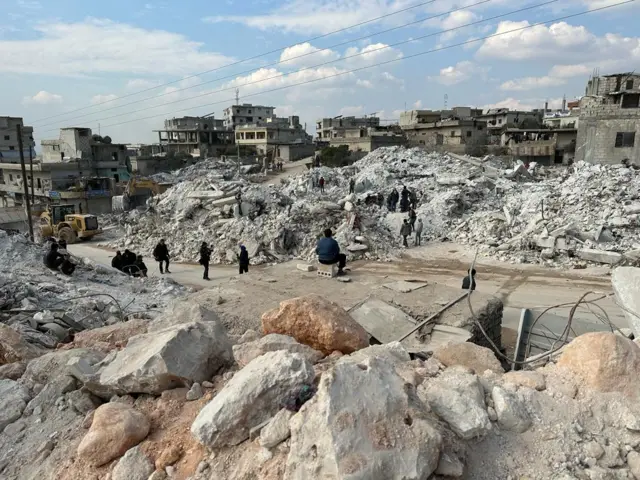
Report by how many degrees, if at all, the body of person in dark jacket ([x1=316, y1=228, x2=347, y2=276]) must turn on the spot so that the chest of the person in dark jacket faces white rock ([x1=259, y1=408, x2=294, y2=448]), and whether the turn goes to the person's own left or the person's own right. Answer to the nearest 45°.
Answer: approximately 135° to the person's own right

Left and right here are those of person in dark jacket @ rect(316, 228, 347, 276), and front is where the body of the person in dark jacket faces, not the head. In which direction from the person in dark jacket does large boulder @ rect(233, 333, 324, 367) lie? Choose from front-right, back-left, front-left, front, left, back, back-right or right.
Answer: back-right

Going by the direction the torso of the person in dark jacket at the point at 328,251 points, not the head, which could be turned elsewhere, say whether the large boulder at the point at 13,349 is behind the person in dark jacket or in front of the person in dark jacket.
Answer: behind

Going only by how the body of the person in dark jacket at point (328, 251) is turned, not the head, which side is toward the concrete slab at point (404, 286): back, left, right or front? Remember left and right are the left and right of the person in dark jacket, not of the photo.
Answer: right

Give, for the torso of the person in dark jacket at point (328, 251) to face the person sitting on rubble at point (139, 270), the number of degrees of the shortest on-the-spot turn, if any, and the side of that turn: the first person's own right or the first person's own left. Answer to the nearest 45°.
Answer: approximately 90° to the first person's own left

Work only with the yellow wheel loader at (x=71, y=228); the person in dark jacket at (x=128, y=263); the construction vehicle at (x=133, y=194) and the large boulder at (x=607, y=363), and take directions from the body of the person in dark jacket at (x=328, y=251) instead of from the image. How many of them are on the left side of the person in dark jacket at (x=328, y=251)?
3

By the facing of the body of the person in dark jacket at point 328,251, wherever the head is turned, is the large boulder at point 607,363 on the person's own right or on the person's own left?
on the person's own right

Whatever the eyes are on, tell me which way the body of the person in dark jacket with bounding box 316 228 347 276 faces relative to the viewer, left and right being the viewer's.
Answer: facing away from the viewer and to the right of the viewer

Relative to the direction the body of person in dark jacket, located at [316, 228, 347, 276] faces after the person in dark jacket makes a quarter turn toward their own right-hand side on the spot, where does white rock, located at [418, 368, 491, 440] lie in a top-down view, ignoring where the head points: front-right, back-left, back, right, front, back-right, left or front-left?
front-right

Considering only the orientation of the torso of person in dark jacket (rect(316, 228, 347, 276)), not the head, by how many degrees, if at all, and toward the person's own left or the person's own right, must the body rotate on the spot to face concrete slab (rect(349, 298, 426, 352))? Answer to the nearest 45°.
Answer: approximately 135° to the person's own right

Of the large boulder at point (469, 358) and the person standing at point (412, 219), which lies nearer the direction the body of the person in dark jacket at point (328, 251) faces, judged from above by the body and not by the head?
the person standing

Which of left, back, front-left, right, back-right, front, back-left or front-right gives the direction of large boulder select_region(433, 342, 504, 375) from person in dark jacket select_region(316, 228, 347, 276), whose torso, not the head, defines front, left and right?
back-right
